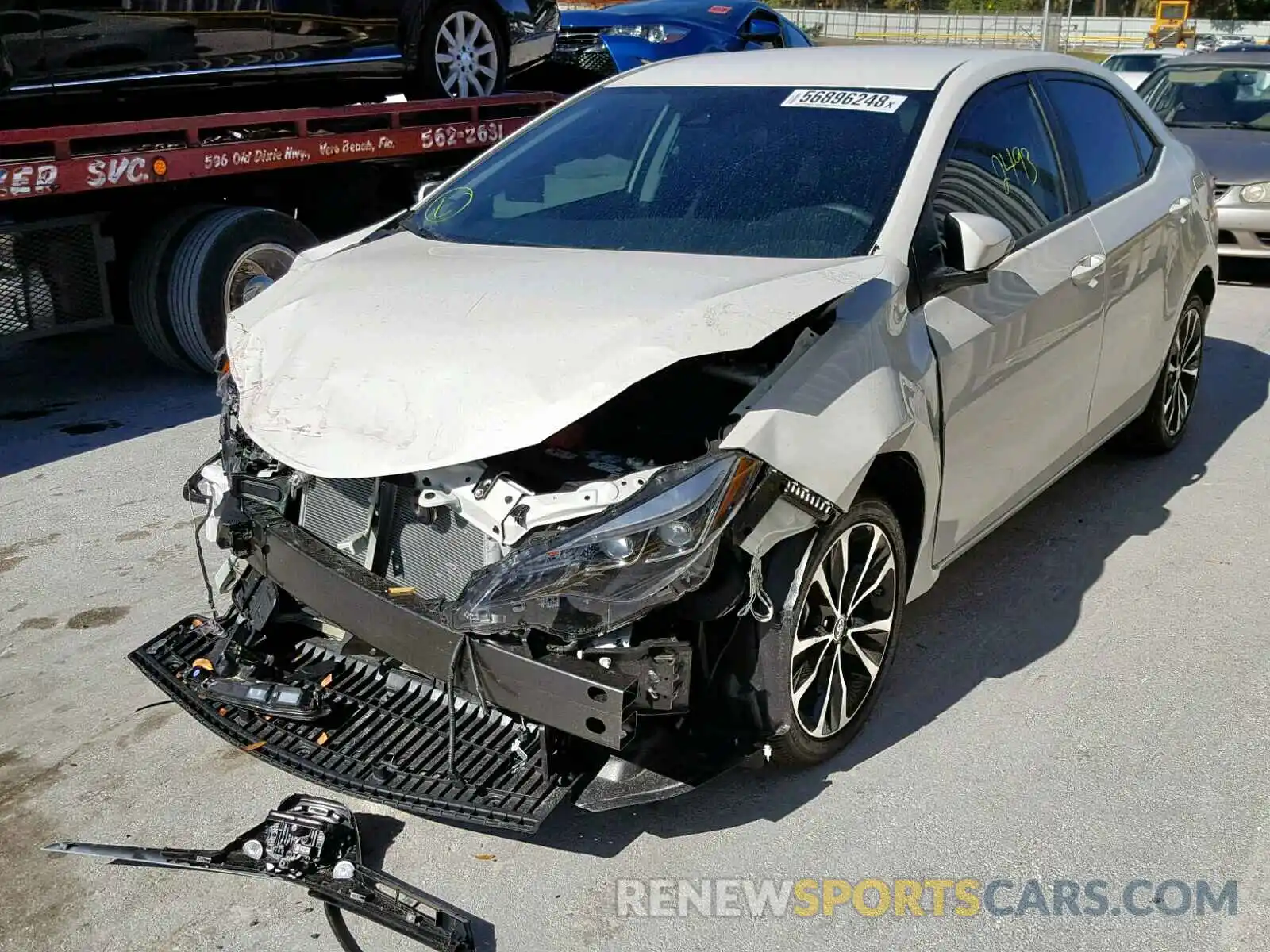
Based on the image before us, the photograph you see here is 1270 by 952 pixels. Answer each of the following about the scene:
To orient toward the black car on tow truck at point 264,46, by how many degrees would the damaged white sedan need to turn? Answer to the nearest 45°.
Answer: approximately 90° to its right

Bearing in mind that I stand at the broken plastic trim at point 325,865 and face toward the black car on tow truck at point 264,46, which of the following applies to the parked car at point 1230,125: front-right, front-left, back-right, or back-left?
front-right

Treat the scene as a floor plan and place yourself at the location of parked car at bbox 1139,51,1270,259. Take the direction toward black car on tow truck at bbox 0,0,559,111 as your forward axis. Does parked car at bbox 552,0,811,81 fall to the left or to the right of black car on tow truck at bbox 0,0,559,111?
right

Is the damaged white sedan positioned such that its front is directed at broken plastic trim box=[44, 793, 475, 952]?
yes

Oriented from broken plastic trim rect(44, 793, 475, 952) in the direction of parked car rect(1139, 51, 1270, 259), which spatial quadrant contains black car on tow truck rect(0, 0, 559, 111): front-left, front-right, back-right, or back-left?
front-left

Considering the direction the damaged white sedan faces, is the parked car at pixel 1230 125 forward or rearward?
rearward

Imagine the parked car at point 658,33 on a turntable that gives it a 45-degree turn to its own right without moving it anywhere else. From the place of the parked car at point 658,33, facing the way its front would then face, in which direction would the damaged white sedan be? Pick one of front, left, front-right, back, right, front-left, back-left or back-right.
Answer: left

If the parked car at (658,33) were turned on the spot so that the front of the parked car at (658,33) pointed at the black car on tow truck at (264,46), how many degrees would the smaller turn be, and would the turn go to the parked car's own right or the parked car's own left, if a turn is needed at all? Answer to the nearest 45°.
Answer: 0° — it already faces it

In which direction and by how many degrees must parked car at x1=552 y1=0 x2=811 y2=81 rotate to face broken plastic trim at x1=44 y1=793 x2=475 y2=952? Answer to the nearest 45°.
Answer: approximately 45° to its left

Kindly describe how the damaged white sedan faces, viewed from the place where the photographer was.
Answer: facing the viewer and to the left of the viewer

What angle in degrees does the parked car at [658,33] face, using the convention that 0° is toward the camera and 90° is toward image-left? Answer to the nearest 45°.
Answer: approximately 45°
